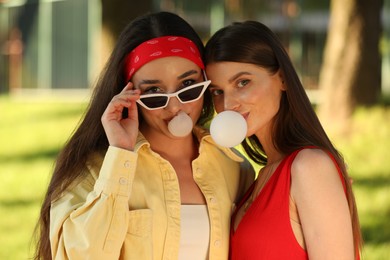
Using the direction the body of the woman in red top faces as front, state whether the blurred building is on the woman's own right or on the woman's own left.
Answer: on the woman's own right

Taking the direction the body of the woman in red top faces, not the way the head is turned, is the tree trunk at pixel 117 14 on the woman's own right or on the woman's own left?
on the woman's own right

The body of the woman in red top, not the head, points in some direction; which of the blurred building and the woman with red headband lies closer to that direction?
the woman with red headband

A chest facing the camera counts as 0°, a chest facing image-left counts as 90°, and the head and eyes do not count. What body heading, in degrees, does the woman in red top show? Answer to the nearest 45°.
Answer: approximately 45°
